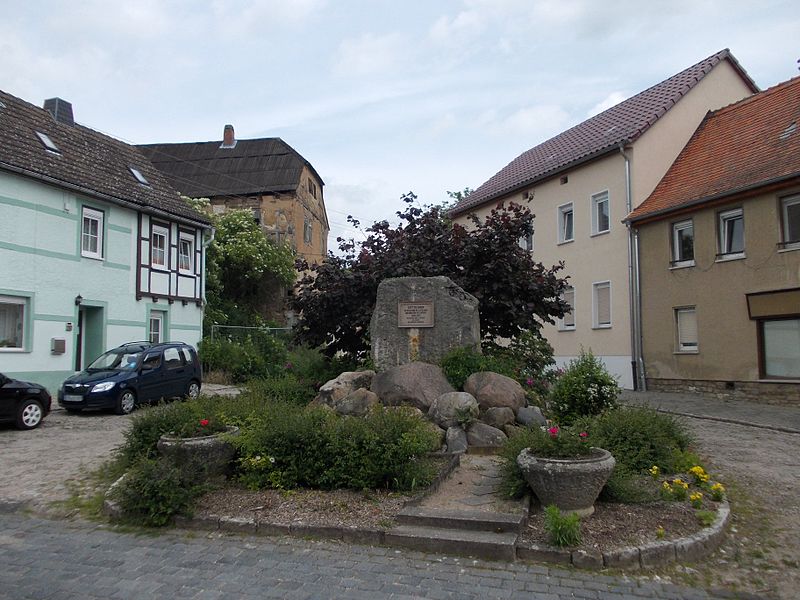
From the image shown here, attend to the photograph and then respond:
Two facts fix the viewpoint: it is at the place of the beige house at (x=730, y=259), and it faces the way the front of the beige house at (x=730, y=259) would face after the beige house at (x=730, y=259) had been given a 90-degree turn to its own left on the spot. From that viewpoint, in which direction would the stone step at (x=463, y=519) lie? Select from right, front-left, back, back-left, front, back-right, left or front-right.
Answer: front-right

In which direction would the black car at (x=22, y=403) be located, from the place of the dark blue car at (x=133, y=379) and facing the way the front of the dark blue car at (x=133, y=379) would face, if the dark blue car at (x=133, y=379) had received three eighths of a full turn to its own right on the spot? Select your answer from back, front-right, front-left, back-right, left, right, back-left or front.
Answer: back-left

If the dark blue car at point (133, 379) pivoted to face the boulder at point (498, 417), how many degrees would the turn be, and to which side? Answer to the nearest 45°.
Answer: approximately 90° to its left

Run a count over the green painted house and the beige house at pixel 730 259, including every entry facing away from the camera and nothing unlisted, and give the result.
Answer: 0

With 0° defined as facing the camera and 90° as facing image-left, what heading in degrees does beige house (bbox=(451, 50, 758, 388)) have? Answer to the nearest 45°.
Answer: approximately 45°

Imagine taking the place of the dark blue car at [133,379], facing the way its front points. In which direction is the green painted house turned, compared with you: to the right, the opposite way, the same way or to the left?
to the left

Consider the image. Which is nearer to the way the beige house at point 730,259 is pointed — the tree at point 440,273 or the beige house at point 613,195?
the tree

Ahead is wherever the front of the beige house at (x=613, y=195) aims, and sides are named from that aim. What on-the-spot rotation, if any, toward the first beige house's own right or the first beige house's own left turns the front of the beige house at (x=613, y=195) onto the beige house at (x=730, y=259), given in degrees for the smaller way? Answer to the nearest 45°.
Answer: approximately 90° to the first beige house's own left

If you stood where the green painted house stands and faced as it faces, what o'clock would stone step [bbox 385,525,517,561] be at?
The stone step is roughly at 1 o'clock from the green painted house.

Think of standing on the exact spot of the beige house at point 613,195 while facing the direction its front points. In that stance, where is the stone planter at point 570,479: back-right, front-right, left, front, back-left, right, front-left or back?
front-left

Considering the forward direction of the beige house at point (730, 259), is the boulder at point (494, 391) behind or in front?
in front

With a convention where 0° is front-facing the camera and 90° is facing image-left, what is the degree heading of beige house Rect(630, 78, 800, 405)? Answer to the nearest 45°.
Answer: approximately 45°

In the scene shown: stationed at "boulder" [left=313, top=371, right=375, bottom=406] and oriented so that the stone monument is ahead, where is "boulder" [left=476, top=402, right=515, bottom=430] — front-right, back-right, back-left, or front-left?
front-right

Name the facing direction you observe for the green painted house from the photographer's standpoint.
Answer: facing the viewer and to the right of the viewer
